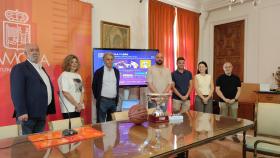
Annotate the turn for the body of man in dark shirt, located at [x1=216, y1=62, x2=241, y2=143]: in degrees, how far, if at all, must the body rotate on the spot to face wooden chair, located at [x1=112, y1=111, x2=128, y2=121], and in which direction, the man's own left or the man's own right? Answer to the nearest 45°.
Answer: approximately 45° to the man's own right

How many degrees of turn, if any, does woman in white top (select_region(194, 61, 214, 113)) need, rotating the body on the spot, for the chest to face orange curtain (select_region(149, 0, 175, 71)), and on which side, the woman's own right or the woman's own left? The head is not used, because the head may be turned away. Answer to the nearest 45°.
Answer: approximately 135° to the woman's own right

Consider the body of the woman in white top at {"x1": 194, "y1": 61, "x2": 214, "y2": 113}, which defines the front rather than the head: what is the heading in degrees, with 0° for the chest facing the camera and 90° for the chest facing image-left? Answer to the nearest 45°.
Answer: approximately 0°

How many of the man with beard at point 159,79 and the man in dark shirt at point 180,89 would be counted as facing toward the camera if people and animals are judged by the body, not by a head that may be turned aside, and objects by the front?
2

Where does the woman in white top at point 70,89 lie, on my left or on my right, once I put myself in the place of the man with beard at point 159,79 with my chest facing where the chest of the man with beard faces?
on my right

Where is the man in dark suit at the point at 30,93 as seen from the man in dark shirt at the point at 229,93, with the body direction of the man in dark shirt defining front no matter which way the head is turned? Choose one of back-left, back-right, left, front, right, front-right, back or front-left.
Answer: front-right

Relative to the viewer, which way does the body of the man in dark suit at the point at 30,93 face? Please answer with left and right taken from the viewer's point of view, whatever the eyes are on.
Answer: facing the viewer and to the right of the viewer

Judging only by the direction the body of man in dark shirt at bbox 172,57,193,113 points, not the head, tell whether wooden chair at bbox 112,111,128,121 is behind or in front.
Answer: in front
